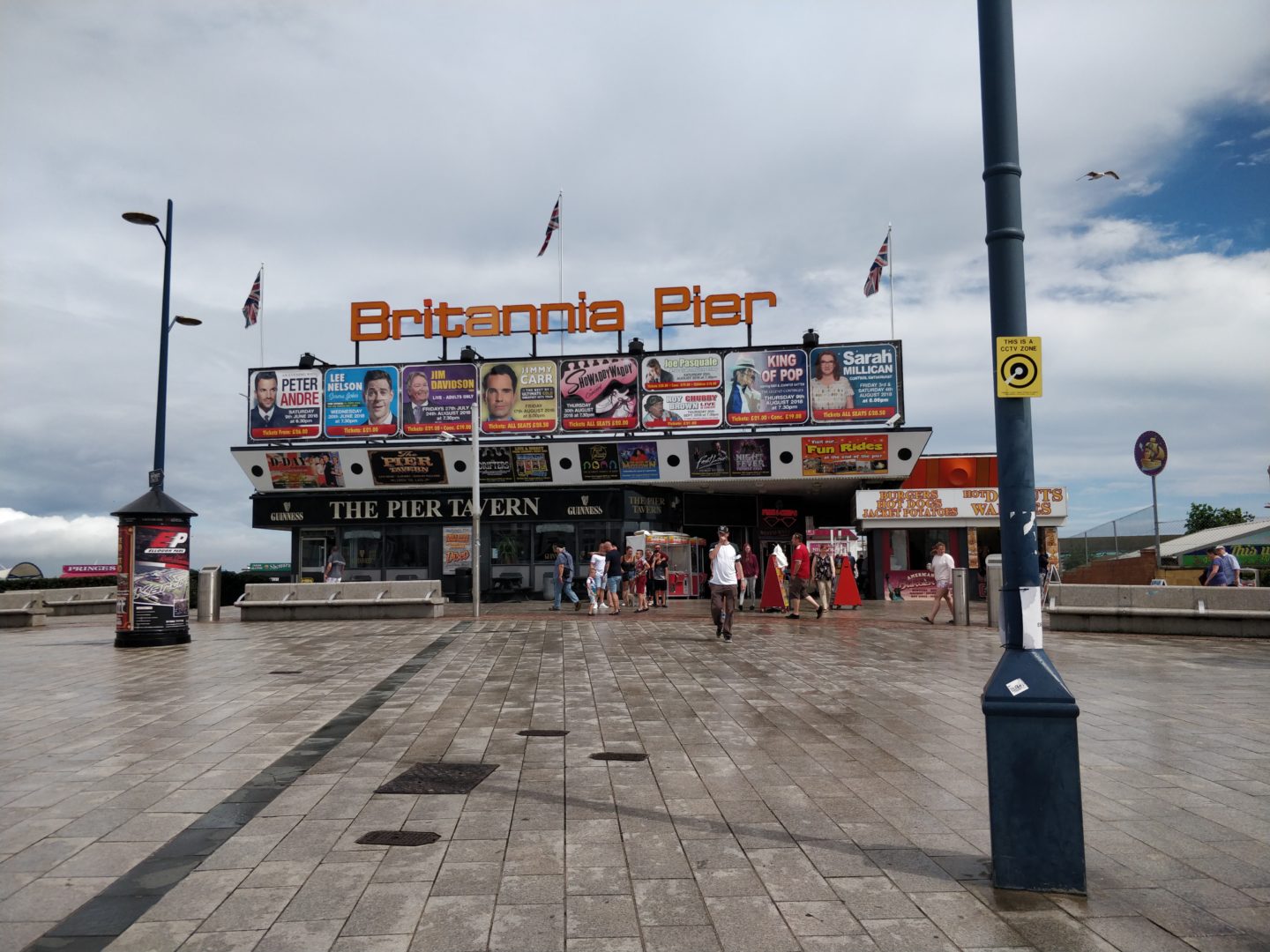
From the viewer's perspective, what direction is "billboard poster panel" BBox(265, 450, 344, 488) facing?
toward the camera

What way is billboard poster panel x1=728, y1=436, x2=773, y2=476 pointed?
toward the camera

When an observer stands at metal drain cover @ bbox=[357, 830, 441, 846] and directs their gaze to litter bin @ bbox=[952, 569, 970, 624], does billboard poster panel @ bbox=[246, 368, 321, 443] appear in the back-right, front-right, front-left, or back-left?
front-left

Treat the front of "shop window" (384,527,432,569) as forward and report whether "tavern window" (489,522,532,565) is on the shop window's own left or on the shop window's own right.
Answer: on the shop window's own left

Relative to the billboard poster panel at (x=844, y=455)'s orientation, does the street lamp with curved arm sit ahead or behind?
ahead

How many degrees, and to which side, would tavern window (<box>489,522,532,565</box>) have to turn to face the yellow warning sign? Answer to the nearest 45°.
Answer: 0° — it already faces it

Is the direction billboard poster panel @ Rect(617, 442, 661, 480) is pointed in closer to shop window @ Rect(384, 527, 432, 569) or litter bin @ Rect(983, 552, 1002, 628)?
the litter bin

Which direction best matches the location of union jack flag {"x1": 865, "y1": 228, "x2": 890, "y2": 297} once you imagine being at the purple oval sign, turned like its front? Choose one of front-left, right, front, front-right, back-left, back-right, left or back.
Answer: back-right

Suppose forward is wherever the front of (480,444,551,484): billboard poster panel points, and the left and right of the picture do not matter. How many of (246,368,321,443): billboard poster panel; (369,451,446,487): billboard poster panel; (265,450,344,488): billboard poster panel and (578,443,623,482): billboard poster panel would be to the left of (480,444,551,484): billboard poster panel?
1

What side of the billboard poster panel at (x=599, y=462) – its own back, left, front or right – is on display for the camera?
front

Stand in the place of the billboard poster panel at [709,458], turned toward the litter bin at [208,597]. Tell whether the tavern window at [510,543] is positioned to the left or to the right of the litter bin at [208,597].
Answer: right

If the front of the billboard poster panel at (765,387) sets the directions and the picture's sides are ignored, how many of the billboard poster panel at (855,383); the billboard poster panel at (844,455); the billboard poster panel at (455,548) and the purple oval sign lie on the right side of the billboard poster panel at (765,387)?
1

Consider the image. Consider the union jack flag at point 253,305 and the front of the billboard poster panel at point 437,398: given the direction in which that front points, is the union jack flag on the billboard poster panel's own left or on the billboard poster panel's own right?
on the billboard poster panel's own right

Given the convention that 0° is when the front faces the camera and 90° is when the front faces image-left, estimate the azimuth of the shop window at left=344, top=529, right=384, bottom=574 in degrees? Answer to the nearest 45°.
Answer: approximately 0°
